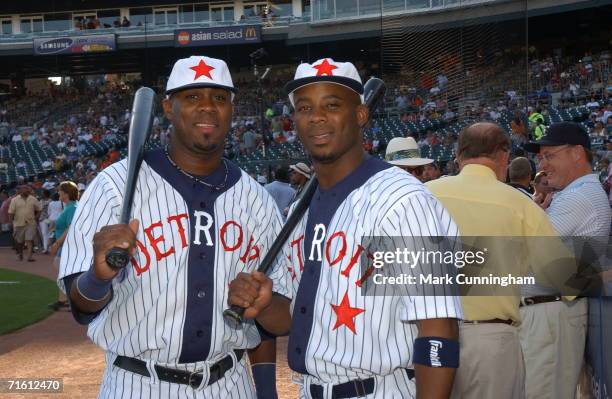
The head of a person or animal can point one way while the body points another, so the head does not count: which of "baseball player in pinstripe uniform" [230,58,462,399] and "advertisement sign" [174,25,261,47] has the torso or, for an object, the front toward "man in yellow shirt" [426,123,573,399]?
the advertisement sign

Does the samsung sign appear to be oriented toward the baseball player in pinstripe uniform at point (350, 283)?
yes

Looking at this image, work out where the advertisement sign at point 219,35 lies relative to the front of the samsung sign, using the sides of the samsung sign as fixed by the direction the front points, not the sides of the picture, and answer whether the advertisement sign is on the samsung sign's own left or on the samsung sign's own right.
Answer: on the samsung sign's own left

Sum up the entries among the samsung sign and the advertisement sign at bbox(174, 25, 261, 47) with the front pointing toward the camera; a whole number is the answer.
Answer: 2

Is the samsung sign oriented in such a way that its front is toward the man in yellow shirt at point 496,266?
yes

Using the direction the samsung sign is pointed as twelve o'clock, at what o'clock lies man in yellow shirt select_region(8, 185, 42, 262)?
The man in yellow shirt is roughly at 12 o'clock from the samsung sign.

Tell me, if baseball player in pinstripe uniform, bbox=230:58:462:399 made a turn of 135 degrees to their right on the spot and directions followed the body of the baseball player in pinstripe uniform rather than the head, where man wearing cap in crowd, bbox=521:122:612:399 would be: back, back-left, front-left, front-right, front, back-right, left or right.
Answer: front-right

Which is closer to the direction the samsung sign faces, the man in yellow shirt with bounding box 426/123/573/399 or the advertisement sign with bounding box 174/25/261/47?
the man in yellow shirt

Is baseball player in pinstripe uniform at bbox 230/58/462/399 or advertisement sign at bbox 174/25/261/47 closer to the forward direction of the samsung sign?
the baseball player in pinstripe uniform

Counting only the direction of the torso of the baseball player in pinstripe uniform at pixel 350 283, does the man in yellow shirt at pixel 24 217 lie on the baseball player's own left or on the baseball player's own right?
on the baseball player's own right

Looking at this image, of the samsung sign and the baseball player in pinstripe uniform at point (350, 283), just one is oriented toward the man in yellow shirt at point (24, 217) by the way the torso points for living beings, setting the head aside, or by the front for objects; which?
the samsung sign

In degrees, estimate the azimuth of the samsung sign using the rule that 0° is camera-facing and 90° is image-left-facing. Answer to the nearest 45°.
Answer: approximately 0°

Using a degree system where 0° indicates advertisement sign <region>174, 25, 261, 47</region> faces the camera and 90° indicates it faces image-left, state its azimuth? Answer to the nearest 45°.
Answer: approximately 0°
